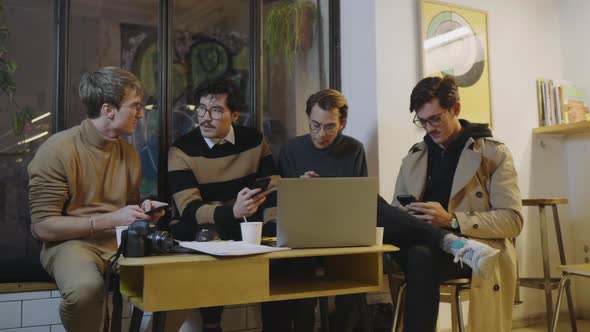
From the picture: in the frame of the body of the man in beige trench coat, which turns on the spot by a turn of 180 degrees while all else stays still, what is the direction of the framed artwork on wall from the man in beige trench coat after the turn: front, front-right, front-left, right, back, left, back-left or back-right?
front-left

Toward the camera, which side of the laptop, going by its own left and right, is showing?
back

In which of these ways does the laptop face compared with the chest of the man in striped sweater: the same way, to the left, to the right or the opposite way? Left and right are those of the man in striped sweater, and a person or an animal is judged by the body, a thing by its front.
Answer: the opposite way

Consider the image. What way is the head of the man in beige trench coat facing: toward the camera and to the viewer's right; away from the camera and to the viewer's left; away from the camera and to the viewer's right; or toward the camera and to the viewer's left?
toward the camera and to the viewer's left

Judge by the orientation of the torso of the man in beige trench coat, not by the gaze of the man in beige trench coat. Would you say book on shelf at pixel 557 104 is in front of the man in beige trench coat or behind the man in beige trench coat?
behind

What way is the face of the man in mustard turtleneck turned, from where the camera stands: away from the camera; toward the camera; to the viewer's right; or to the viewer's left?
to the viewer's right

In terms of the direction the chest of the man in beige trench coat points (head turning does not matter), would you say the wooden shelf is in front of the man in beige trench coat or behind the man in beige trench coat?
behind

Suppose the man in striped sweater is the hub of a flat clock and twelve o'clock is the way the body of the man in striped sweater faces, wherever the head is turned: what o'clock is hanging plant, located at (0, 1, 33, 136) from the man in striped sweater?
The hanging plant is roughly at 3 o'clock from the man in striped sweater.
